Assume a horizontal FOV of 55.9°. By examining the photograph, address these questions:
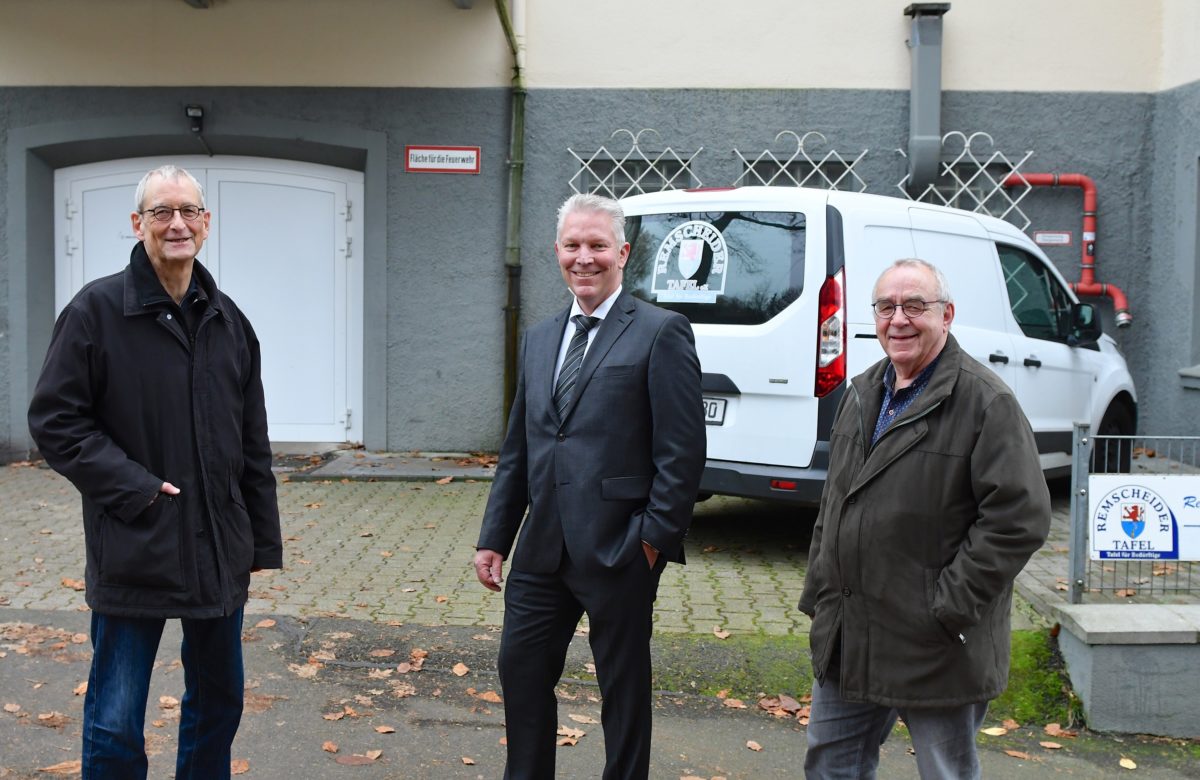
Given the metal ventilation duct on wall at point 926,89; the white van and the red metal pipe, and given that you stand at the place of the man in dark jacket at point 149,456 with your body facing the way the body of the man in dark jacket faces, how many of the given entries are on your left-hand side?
3

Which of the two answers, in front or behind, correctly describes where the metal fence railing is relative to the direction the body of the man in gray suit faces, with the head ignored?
behind

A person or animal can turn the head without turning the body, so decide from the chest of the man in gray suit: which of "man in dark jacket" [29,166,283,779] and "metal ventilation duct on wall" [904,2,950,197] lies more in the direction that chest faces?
the man in dark jacket

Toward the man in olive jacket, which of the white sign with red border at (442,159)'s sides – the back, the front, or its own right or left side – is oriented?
front

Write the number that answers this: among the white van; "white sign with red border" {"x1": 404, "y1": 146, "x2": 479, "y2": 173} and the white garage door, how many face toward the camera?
2

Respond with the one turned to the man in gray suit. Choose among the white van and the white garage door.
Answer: the white garage door

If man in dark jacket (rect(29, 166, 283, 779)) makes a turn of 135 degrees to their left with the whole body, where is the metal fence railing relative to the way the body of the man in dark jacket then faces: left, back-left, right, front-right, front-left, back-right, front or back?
right

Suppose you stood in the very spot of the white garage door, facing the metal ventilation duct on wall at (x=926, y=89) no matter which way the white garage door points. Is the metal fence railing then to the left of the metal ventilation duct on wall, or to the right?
right

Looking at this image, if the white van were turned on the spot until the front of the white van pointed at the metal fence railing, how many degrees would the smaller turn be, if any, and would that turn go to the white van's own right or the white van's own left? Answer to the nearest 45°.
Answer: approximately 90° to the white van's own right

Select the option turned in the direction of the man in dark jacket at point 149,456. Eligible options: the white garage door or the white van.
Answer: the white garage door

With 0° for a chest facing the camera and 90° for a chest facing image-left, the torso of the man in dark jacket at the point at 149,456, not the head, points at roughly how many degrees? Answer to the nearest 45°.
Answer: approximately 315°
